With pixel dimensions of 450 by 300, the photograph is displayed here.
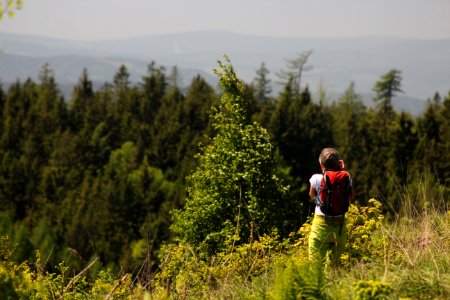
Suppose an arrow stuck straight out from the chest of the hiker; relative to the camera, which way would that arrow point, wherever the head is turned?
away from the camera
